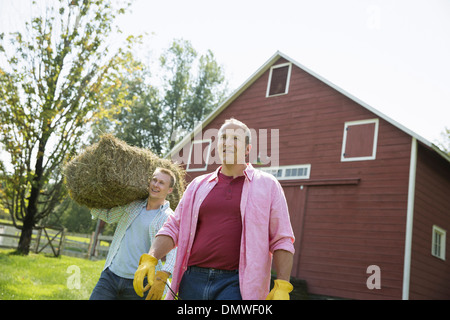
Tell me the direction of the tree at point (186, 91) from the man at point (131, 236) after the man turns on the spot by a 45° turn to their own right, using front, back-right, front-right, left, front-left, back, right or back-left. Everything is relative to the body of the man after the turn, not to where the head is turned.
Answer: back-right

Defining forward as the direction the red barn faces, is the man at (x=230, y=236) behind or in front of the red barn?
in front

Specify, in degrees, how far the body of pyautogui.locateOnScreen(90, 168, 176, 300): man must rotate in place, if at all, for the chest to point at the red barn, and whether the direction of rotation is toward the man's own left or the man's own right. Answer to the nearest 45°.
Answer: approximately 135° to the man's own left

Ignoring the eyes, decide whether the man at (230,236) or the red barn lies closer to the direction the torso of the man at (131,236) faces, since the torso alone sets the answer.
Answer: the man

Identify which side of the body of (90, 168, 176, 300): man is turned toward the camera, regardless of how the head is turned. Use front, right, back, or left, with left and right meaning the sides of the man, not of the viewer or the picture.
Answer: front

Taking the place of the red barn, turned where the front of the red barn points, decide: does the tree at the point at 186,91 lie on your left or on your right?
on your right

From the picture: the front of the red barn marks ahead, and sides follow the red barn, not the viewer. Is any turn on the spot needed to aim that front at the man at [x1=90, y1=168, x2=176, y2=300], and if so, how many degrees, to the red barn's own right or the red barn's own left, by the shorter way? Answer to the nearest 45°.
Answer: approximately 45° to the red barn's own left

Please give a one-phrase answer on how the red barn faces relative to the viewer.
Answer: facing the viewer and to the left of the viewer

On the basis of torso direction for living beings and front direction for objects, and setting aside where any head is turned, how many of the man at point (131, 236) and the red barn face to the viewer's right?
0
